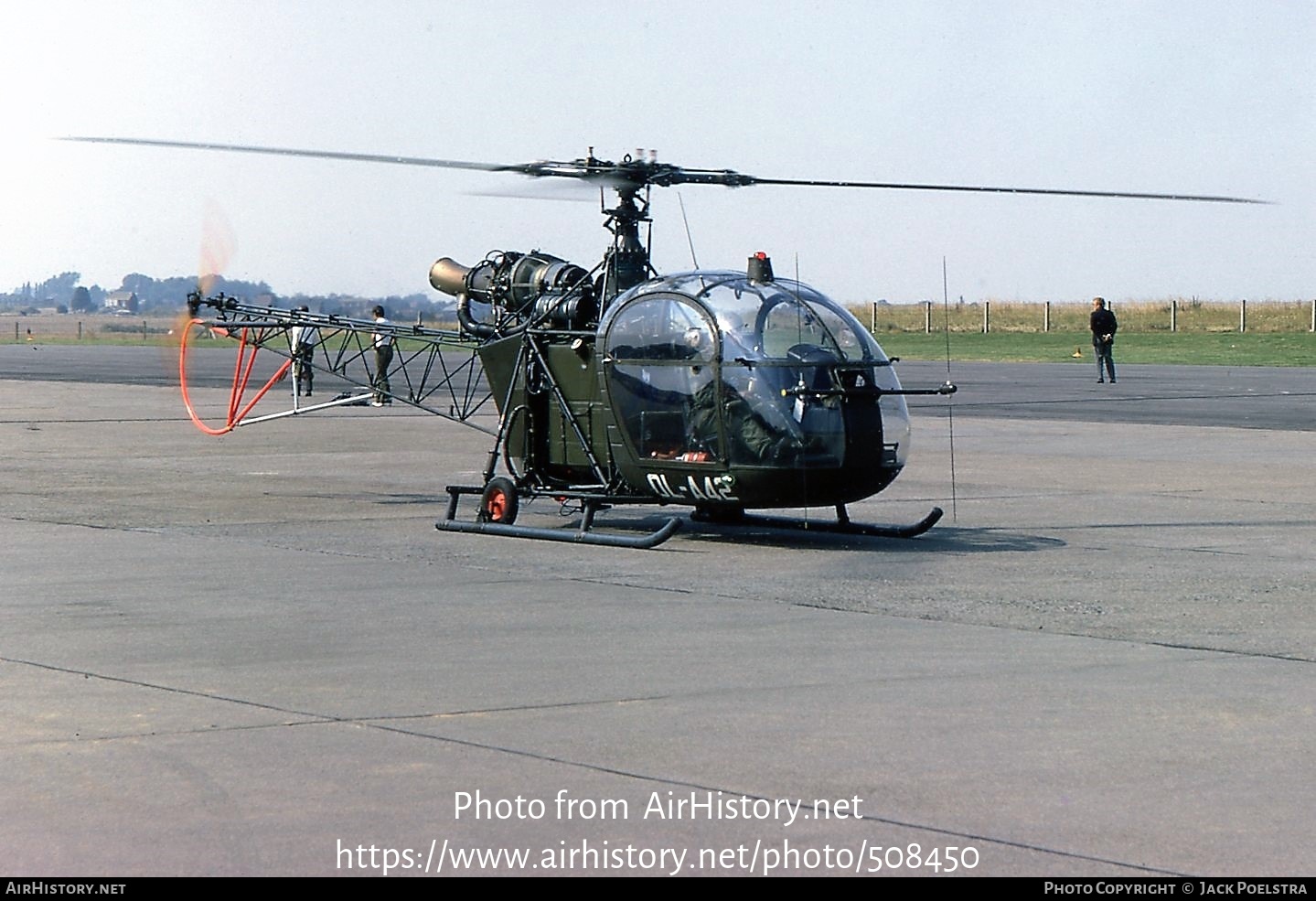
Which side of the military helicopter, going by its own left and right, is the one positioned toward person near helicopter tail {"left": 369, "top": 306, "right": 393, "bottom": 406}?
back

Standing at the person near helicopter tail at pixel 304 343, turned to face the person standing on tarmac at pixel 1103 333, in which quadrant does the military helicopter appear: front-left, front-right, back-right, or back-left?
back-right

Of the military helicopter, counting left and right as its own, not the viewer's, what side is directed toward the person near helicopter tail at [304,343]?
back

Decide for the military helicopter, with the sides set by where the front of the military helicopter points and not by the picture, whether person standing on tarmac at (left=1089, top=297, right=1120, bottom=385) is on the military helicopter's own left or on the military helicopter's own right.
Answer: on the military helicopter's own left

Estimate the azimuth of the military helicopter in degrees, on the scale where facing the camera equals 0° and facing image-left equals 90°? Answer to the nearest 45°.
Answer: approximately 315°

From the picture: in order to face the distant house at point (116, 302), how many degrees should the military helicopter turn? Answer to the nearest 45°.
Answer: approximately 180°
